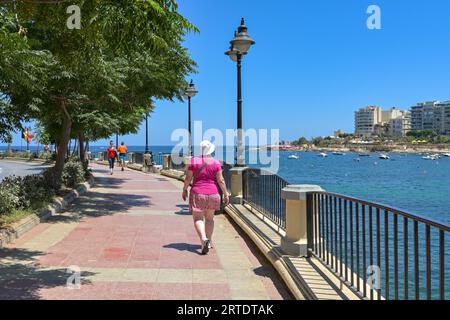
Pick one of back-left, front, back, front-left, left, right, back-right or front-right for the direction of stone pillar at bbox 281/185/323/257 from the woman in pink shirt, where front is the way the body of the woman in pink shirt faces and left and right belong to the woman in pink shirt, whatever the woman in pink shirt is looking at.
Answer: back-right

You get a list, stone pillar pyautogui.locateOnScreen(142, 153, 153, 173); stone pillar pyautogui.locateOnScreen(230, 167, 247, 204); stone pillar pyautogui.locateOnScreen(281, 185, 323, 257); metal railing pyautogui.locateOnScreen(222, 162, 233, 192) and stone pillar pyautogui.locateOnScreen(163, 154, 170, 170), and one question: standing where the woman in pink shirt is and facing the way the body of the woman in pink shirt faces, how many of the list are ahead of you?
4

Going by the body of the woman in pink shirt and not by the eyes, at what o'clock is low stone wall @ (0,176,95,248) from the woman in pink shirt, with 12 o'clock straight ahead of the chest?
The low stone wall is roughly at 10 o'clock from the woman in pink shirt.

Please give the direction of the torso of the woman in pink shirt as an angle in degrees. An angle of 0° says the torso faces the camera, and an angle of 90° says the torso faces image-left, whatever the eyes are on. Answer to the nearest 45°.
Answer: approximately 180°

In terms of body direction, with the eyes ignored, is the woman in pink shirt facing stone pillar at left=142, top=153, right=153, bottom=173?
yes

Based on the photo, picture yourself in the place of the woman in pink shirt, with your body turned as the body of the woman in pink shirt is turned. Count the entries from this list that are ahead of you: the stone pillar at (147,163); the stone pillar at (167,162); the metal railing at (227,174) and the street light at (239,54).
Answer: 4

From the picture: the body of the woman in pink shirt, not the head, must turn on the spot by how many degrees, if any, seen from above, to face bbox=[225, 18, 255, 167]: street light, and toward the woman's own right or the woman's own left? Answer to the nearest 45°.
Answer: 0° — they already face it

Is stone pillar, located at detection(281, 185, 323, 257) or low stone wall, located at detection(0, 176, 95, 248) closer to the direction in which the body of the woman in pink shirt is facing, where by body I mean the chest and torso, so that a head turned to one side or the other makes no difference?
the low stone wall

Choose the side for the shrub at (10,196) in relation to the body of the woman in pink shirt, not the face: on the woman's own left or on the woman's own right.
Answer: on the woman's own left
